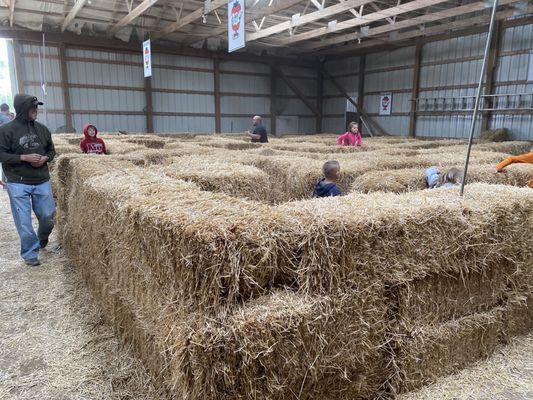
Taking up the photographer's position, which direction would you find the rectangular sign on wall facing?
facing the viewer and to the left of the viewer

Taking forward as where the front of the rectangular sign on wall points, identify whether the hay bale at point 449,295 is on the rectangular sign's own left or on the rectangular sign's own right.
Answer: on the rectangular sign's own left

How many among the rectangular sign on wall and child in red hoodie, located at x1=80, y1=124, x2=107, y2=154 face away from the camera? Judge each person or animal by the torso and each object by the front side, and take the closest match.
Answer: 0

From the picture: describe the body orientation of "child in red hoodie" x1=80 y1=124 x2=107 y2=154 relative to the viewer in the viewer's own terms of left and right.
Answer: facing the viewer

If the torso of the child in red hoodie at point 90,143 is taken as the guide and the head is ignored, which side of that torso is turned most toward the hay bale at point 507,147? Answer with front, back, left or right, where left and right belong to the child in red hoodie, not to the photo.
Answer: left

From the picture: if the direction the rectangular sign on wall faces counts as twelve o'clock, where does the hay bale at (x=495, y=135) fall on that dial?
The hay bale is roughly at 9 o'clock from the rectangular sign on wall.

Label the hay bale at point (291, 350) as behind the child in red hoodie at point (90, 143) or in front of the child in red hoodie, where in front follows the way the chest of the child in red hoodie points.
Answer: in front

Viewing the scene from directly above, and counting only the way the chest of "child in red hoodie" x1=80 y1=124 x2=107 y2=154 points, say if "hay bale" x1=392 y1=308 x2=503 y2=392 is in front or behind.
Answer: in front

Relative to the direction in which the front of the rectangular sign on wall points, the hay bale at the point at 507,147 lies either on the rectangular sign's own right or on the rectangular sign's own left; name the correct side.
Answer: on the rectangular sign's own left
